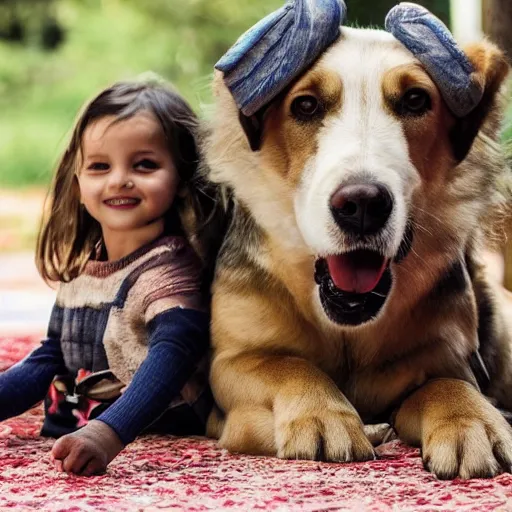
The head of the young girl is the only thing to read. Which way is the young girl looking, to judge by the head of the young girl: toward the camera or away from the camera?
toward the camera

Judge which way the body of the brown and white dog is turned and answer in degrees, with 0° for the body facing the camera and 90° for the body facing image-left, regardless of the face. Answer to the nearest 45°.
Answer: approximately 0°
